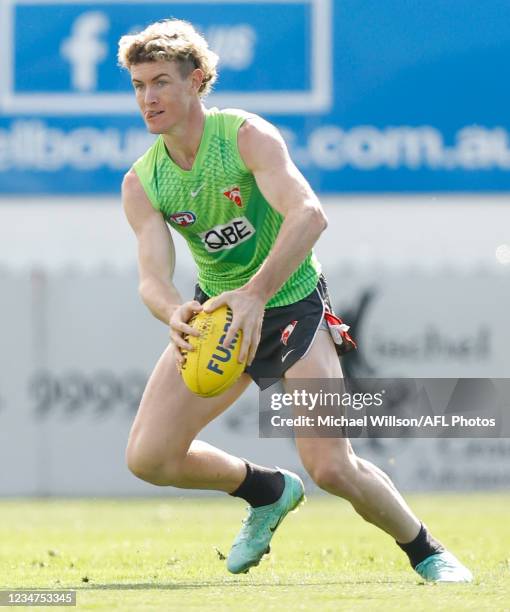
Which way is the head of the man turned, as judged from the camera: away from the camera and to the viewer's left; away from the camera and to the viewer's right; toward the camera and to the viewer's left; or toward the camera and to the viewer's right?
toward the camera and to the viewer's left

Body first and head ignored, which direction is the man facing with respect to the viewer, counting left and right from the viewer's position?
facing the viewer and to the left of the viewer
